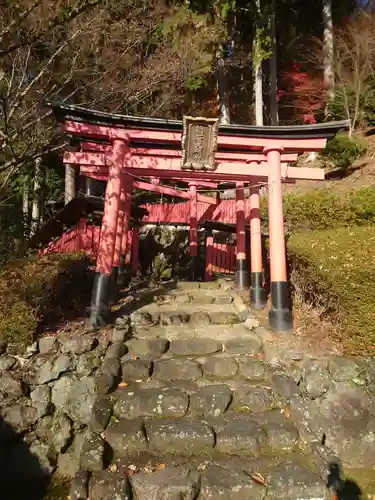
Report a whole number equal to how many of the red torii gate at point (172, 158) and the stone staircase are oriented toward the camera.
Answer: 2

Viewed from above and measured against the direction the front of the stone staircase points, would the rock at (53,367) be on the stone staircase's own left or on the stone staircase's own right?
on the stone staircase's own right

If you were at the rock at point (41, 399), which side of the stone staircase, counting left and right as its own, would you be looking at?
right

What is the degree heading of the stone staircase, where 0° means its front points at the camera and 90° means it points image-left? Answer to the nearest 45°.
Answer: approximately 0°

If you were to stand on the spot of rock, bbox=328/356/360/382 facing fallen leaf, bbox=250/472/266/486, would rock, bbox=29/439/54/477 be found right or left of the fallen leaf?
right

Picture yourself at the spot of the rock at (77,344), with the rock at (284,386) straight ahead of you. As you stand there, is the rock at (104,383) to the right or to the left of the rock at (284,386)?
right

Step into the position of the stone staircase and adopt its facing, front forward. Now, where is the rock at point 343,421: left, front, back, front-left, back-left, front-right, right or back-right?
left
